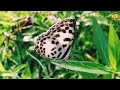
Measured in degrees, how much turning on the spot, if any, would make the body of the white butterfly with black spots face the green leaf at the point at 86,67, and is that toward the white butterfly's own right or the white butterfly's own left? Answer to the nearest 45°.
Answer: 0° — it already faces it

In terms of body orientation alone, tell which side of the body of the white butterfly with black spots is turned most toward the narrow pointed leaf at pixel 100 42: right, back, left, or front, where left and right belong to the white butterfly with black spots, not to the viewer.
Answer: front

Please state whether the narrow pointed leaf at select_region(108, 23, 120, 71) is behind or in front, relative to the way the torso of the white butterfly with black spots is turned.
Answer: in front

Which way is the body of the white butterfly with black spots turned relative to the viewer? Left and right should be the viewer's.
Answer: facing to the right of the viewer
